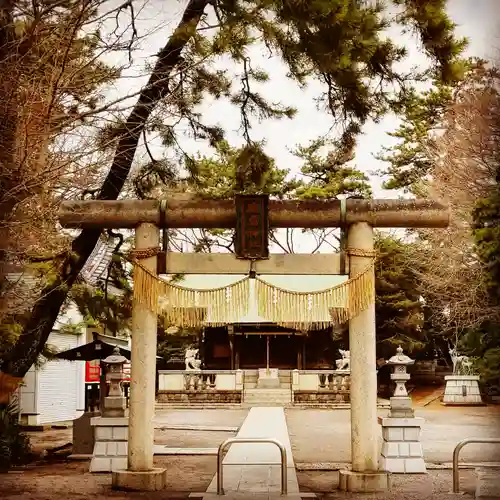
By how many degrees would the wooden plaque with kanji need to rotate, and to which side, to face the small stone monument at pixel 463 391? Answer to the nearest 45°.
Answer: approximately 180°

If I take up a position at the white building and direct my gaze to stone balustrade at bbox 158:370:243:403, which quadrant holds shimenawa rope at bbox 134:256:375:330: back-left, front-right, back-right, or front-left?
back-right

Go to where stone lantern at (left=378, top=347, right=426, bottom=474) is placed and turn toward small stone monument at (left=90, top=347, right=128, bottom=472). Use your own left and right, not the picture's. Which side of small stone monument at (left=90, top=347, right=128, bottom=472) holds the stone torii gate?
left

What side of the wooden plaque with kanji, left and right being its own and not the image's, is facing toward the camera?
front

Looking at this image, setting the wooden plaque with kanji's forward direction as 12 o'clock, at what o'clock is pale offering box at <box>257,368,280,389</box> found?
The pale offering box is roughly at 6 o'clock from the wooden plaque with kanji.

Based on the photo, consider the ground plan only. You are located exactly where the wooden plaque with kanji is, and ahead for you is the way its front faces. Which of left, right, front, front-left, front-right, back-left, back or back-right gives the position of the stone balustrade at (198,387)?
back

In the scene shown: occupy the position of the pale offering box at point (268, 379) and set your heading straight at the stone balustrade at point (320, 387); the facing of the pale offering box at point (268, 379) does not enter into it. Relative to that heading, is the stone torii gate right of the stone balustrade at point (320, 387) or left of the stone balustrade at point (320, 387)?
right

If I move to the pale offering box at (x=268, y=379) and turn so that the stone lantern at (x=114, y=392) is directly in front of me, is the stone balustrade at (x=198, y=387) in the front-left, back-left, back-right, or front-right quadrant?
front-right

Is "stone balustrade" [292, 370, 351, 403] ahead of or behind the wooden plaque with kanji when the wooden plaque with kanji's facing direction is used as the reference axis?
behind

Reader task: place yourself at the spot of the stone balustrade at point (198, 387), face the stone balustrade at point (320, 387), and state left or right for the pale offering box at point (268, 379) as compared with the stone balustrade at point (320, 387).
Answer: left
